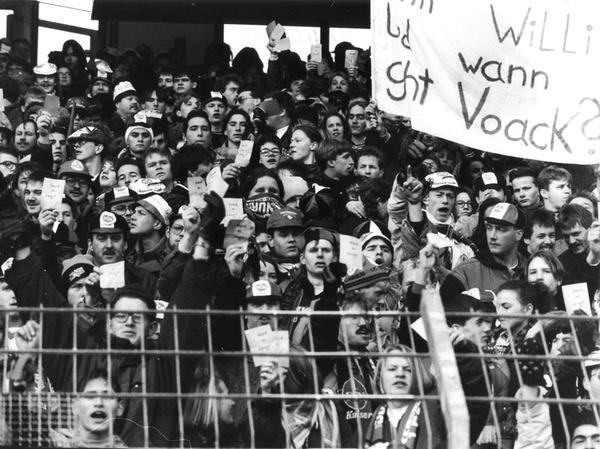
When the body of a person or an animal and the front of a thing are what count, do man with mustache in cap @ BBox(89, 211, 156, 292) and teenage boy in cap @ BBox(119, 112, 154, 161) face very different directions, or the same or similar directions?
same or similar directions

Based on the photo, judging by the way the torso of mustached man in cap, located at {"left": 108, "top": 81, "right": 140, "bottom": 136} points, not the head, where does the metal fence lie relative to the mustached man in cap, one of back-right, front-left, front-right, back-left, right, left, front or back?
front-right

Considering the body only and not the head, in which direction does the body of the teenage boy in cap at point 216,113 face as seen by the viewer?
toward the camera

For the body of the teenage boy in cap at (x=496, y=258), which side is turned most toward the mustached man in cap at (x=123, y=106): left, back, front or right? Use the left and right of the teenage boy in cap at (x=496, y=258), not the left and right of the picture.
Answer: right

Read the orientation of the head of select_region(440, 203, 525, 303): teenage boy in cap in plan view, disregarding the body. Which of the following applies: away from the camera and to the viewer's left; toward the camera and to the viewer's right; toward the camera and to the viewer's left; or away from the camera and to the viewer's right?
toward the camera and to the viewer's left

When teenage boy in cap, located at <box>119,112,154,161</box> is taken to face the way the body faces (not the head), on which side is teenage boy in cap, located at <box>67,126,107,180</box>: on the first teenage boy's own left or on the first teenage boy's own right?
on the first teenage boy's own right

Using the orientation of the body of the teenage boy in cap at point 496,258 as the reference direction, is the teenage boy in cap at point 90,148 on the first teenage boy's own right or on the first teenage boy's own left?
on the first teenage boy's own right

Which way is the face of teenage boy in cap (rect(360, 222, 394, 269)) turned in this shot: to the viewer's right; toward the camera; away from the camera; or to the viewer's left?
toward the camera

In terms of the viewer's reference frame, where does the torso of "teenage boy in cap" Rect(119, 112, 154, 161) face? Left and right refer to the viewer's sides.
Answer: facing the viewer

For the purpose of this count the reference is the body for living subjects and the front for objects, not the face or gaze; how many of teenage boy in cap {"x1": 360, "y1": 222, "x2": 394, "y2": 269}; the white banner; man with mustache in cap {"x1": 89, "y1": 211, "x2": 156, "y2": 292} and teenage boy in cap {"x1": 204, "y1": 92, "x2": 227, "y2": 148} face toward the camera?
4

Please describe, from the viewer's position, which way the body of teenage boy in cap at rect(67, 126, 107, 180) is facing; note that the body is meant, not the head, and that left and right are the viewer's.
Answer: facing the viewer and to the left of the viewer

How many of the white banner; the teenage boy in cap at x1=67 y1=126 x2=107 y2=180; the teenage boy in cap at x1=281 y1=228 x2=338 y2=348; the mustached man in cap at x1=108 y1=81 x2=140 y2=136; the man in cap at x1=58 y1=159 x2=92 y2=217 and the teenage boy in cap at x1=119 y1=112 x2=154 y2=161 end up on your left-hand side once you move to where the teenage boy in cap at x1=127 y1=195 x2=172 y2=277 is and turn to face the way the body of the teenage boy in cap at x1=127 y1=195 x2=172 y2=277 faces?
2
